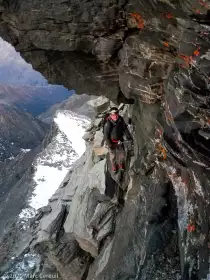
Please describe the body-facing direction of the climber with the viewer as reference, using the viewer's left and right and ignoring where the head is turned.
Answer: facing the viewer
